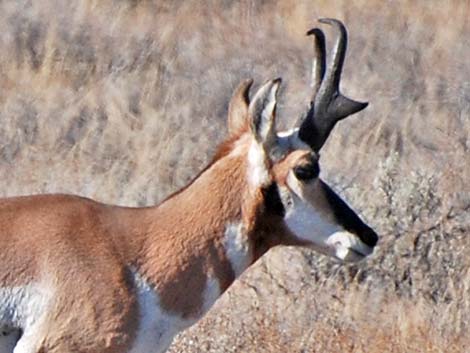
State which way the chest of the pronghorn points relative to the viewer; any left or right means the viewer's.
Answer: facing to the right of the viewer
